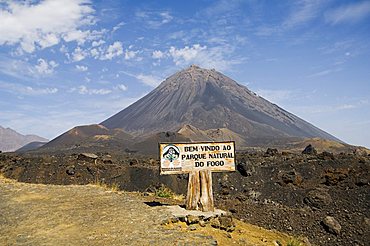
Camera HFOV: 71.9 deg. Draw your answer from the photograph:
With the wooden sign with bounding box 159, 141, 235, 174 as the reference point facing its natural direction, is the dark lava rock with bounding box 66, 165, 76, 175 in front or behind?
behind

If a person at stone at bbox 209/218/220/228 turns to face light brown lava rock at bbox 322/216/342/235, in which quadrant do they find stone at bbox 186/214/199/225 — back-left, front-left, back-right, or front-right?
back-left

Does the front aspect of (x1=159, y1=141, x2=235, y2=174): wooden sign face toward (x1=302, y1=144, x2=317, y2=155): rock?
no

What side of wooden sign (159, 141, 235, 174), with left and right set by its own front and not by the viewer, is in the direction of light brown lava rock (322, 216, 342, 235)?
left

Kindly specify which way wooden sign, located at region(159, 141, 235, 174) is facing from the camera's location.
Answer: facing the viewer

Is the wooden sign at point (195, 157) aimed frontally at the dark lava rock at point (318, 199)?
no

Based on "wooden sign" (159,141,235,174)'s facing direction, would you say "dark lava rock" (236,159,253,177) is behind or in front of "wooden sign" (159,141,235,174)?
behind

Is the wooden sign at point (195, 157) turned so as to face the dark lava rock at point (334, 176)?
no

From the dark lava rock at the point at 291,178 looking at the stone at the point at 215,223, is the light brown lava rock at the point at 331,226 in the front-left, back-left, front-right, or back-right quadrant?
front-left
